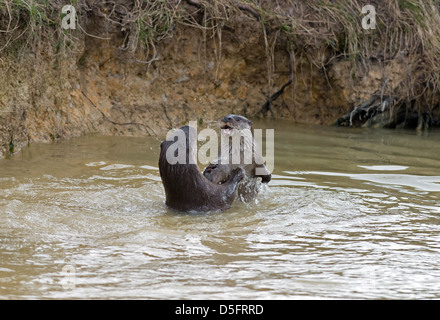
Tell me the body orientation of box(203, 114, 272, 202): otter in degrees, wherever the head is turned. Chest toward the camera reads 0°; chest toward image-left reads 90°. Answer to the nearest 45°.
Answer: approximately 45°

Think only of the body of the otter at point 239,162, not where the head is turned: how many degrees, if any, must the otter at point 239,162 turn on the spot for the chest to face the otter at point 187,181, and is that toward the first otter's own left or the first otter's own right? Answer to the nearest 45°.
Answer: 0° — it already faces it
